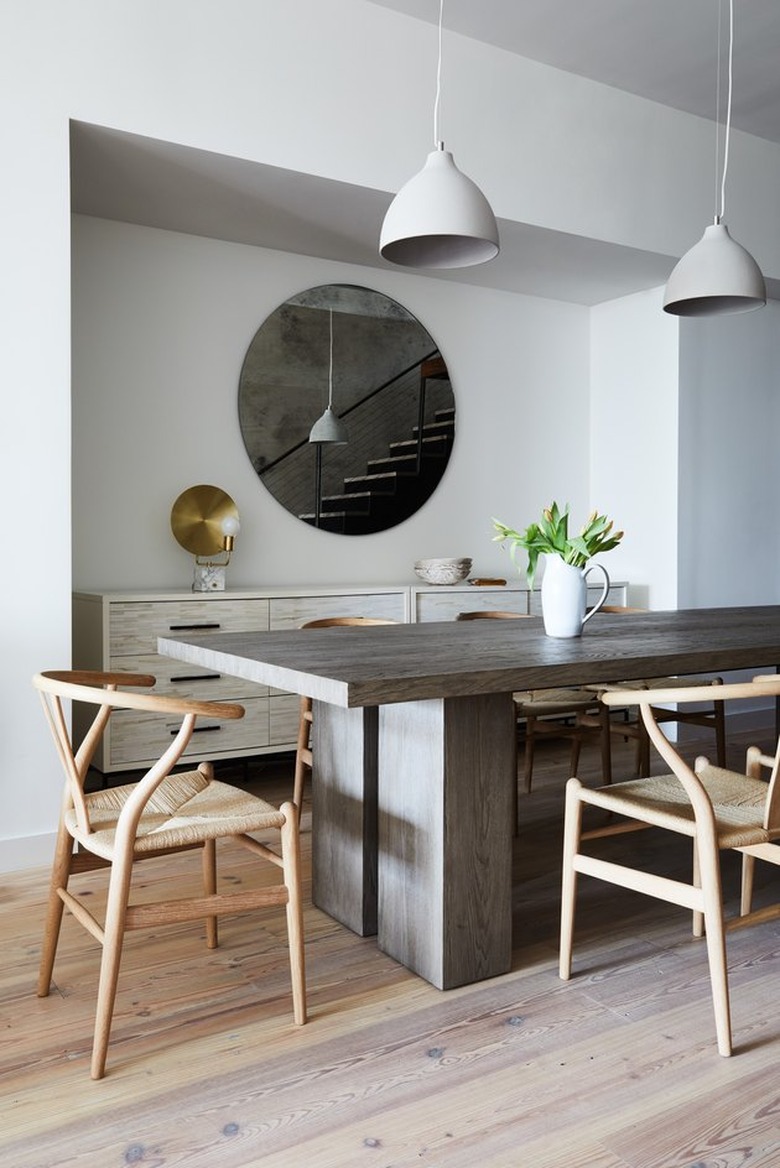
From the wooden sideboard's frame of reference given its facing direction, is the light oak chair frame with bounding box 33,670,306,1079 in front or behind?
in front

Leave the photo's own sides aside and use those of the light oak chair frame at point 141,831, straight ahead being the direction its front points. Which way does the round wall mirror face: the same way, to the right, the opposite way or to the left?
to the right

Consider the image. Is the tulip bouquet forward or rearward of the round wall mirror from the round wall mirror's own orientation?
forward

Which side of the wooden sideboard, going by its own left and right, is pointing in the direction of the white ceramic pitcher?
front

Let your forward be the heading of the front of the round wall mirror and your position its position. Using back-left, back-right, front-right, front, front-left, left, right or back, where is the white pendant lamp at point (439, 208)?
front-right

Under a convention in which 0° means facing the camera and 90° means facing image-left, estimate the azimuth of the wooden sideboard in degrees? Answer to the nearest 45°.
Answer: approximately 315°

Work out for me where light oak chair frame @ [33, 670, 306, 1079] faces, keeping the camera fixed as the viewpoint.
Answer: facing away from the viewer and to the right of the viewer

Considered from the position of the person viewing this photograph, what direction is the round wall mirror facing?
facing the viewer and to the right of the viewer

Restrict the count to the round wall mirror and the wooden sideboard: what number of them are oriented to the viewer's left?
0

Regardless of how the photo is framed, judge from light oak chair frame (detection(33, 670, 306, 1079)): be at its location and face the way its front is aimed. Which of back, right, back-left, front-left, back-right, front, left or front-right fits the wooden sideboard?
front-left
